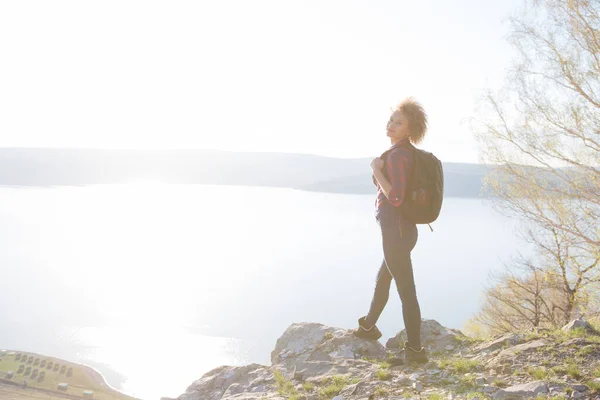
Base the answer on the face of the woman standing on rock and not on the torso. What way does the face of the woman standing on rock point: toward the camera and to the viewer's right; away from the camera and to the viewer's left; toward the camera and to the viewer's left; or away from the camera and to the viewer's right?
toward the camera and to the viewer's left

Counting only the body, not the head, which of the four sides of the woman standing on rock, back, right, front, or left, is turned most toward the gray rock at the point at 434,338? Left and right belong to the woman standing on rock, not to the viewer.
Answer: right

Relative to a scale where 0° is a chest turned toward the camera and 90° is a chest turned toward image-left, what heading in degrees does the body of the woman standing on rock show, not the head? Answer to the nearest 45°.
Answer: approximately 90°
